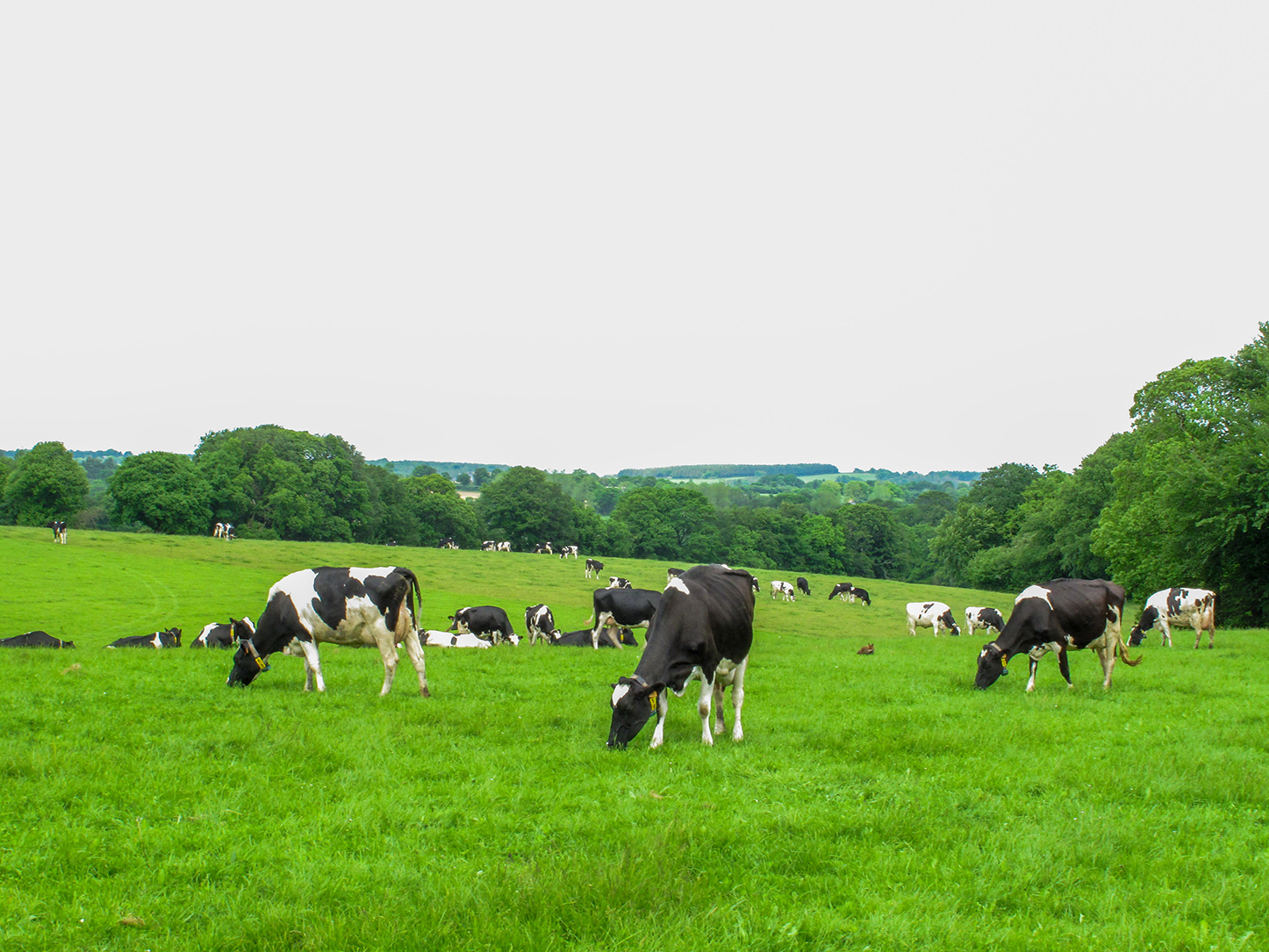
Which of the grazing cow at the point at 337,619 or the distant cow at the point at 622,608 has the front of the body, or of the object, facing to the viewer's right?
the distant cow

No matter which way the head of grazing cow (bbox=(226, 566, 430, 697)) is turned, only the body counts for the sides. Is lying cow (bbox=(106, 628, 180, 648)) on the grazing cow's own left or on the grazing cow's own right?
on the grazing cow's own right

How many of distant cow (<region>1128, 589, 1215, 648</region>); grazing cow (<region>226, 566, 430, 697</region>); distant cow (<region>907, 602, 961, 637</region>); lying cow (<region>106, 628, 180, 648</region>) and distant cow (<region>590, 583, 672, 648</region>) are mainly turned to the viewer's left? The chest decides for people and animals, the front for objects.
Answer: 2

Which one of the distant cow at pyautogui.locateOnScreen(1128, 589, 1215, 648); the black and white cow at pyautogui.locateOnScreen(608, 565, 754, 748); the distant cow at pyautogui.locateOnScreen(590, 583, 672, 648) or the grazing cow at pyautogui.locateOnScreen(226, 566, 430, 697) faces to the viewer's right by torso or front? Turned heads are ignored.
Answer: the distant cow at pyautogui.locateOnScreen(590, 583, 672, 648)

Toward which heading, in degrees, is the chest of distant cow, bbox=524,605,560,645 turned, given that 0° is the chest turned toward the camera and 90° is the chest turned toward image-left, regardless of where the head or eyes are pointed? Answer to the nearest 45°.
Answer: approximately 315°

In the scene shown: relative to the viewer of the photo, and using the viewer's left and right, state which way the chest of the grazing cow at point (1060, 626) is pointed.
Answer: facing to the left of the viewer

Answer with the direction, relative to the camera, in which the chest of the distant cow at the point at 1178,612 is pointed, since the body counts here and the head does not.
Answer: to the viewer's left

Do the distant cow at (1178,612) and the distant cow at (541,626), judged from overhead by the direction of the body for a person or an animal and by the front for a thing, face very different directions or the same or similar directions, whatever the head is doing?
very different directions

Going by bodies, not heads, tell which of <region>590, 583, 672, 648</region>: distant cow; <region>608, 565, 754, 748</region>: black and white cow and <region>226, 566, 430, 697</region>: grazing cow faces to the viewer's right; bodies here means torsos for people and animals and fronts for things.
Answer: the distant cow

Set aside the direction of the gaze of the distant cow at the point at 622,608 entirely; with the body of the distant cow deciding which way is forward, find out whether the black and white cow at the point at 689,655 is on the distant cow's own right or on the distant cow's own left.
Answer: on the distant cow's own right

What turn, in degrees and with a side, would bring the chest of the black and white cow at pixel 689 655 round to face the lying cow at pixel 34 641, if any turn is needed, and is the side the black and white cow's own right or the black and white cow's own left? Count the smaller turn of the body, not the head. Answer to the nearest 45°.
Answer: approximately 90° to the black and white cow's own right

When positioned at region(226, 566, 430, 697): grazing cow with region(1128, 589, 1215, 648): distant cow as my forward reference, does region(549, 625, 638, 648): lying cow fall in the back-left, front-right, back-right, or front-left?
front-left

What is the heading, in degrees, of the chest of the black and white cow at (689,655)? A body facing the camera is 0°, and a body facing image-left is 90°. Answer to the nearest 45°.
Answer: approximately 45°

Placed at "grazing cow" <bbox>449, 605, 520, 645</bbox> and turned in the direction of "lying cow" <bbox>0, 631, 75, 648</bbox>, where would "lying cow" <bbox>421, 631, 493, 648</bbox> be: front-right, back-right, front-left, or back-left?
front-left

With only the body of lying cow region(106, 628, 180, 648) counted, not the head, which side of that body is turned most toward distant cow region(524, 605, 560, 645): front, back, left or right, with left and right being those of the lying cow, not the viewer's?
front

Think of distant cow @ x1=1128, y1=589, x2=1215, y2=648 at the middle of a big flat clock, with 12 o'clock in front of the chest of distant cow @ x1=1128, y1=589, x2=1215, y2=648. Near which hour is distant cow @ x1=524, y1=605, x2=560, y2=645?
distant cow @ x1=524, y1=605, x2=560, y2=645 is roughly at 11 o'clock from distant cow @ x1=1128, y1=589, x2=1215, y2=648.
